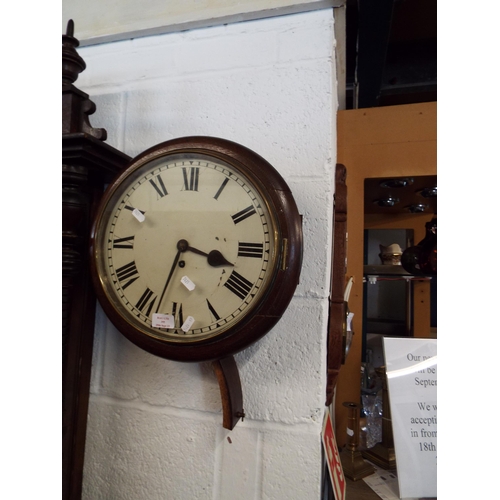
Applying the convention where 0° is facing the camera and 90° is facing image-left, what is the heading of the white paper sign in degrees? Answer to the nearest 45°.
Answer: approximately 0°

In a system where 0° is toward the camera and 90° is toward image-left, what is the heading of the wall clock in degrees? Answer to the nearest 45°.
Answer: approximately 45°

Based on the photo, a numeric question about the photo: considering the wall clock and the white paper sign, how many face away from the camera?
0

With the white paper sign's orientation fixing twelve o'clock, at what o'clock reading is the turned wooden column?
The turned wooden column is roughly at 2 o'clock from the white paper sign.
